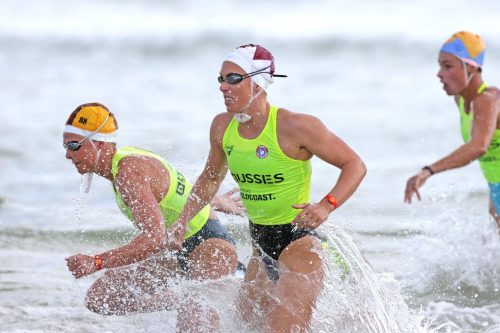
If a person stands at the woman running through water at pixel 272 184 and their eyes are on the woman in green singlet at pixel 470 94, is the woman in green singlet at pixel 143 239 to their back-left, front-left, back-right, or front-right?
back-left

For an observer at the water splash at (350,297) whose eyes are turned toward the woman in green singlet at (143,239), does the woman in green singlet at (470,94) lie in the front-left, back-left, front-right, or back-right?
back-right

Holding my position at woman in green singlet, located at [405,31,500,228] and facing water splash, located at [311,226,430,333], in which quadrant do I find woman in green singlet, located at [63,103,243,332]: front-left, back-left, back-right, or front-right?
front-right

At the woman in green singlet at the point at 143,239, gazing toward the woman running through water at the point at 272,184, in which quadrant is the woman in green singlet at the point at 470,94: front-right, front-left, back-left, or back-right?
front-left

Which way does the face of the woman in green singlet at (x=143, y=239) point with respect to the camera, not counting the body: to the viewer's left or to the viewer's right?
to the viewer's left

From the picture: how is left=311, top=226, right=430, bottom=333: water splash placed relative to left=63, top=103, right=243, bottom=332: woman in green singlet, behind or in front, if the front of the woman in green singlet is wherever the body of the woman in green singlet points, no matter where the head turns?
behind

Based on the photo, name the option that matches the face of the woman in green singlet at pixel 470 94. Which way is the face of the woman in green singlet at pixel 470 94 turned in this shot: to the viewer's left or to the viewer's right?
to the viewer's left
